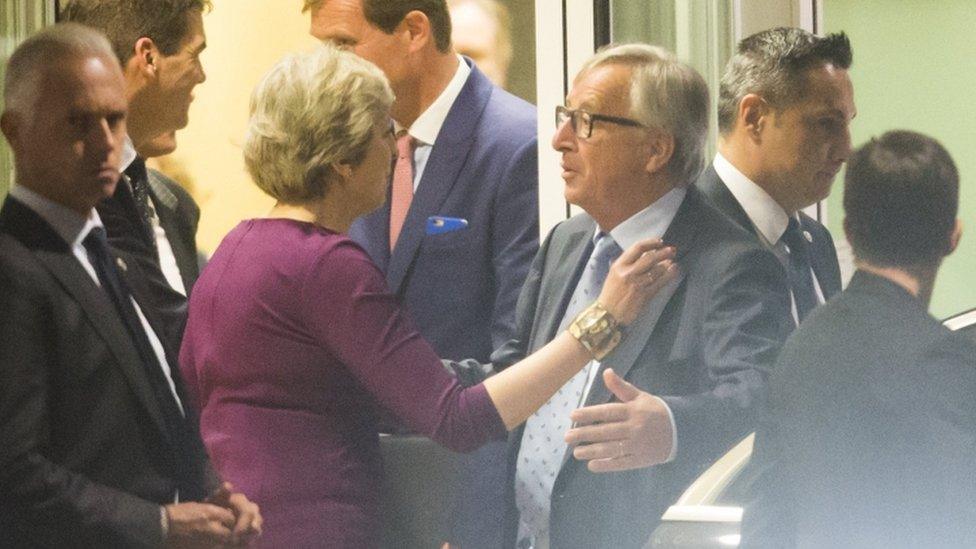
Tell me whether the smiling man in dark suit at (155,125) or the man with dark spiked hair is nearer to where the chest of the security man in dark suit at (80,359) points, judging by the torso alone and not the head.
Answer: the man with dark spiked hair

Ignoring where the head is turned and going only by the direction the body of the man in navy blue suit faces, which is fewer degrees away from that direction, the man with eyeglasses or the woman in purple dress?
the woman in purple dress

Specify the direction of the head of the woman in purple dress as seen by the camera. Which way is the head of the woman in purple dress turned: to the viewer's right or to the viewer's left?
to the viewer's right

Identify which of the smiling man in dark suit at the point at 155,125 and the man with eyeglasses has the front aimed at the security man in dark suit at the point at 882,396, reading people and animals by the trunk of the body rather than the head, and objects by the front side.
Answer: the smiling man in dark suit at the point at 155,125

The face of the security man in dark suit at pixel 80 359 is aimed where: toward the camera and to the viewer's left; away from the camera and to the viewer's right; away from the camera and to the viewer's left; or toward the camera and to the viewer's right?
toward the camera and to the viewer's right

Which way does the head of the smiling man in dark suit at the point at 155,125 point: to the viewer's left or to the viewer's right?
to the viewer's right

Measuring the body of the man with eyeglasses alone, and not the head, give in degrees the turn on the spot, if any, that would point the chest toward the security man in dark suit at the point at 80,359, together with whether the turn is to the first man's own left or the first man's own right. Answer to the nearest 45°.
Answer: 0° — they already face them

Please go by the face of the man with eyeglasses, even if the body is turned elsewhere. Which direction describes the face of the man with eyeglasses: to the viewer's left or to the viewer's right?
to the viewer's left
